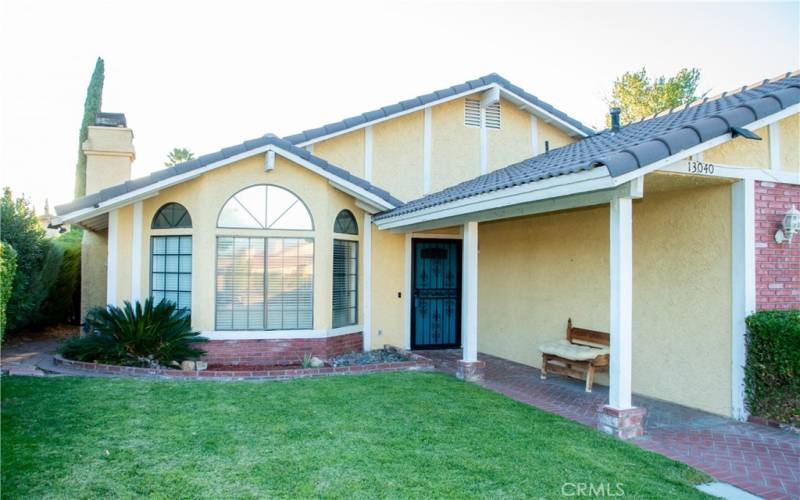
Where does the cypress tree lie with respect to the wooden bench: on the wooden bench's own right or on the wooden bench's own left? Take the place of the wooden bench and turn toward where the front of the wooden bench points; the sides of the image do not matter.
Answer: on the wooden bench's own right

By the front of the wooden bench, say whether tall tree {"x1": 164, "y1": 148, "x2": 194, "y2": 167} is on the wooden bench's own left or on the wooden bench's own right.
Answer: on the wooden bench's own right

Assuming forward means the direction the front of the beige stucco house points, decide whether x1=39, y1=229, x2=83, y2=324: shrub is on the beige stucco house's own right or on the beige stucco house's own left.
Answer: on the beige stucco house's own right

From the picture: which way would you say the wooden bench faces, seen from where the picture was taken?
facing the viewer and to the left of the viewer

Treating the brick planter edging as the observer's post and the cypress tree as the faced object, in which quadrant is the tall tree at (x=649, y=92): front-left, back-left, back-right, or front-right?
front-right

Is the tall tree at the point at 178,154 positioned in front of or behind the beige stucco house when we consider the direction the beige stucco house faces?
behind

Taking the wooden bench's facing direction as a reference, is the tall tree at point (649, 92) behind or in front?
behind

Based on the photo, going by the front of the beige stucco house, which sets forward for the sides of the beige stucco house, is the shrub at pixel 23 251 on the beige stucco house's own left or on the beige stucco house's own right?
on the beige stucco house's own right

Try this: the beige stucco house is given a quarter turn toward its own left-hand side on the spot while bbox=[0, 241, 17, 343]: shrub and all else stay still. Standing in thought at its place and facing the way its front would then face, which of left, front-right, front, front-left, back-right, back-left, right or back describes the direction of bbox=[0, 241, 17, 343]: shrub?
back

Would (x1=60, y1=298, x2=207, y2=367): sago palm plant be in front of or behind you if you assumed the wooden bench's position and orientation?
in front

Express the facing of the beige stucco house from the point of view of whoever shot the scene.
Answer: facing the viewer
